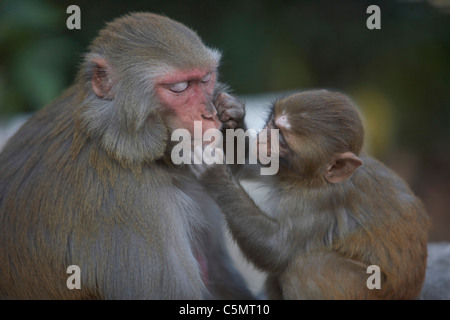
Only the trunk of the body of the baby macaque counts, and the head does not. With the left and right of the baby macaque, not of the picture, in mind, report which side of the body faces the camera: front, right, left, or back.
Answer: left

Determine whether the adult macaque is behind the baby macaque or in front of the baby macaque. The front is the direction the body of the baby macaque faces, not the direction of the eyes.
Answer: in front
